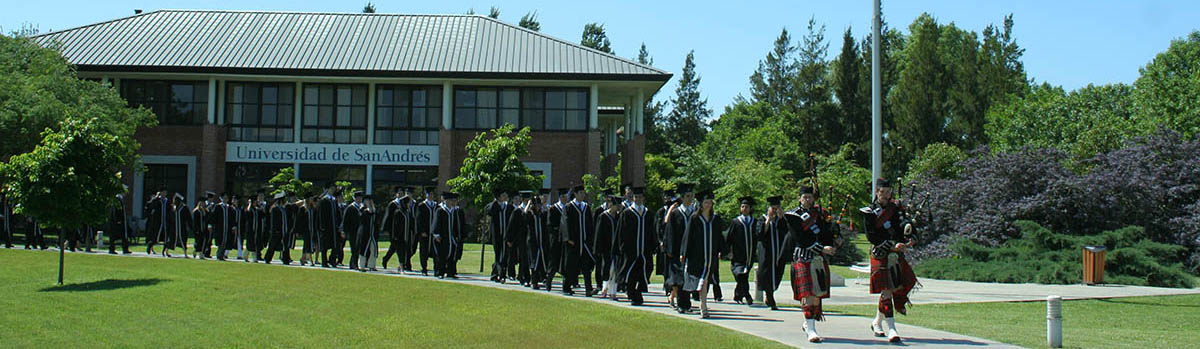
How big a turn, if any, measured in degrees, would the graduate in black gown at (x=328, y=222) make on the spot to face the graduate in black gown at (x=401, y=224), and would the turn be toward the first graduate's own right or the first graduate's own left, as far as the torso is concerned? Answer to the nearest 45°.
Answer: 0° — they already face them

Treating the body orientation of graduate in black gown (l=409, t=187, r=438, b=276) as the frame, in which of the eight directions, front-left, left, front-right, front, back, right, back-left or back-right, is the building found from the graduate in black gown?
back-left

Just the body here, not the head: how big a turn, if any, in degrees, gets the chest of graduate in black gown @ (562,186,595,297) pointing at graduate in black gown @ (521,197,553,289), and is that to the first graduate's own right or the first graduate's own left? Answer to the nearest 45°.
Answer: approximately 180°

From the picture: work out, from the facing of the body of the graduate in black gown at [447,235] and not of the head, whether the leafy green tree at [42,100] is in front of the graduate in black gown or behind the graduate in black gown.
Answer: behind

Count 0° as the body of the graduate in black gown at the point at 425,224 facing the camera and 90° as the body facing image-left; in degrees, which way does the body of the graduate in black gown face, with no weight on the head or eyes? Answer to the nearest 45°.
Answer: approximately 315°

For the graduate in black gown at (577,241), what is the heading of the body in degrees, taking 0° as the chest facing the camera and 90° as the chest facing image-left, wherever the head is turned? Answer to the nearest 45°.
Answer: approximately 315°

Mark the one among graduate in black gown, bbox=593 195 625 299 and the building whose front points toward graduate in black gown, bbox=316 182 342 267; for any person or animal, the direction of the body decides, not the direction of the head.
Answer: the building

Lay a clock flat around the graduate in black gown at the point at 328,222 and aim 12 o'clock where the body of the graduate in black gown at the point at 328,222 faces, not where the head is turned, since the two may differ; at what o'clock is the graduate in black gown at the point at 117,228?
the graduate in black gown at the point at 117,228 is roughly at 6 o'clock from the graduate in black gown at the point at 328,222.

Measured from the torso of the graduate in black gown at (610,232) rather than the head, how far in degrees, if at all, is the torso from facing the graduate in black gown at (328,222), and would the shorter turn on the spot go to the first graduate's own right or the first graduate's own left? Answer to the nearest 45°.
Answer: approximately 180°
